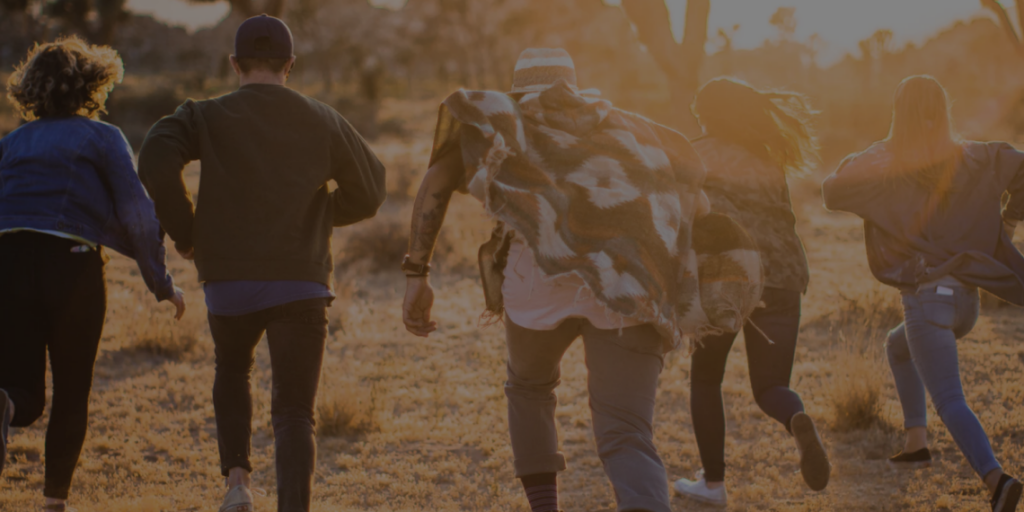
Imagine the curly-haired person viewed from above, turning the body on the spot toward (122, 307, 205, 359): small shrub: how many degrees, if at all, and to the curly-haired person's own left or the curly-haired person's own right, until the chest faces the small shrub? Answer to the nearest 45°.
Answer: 0° — they already face it

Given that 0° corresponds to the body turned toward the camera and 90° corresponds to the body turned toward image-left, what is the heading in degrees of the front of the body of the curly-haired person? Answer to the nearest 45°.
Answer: approximately 180°

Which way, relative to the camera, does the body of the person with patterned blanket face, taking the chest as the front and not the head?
away from the camera

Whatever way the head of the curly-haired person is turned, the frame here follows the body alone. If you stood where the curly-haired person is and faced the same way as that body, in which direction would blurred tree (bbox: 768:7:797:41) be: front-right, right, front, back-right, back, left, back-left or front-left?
front-right

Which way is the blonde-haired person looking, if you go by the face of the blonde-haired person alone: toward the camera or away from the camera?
away from the camera

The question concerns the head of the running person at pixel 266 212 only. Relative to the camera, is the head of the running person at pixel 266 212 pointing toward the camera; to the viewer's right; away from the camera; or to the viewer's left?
away from the camera

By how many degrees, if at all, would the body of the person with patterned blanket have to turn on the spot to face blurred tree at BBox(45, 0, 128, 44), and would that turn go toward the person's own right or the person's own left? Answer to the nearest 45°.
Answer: approximately 45° to the person's own left

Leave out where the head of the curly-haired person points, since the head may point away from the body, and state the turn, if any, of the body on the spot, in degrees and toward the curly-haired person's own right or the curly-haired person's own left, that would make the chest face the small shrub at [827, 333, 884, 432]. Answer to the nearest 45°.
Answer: approximately 90° to the curly-haired person's own right

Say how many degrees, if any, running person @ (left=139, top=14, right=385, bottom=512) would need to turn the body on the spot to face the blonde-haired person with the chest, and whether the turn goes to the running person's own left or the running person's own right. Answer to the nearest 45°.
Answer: approximately 90° to the running person's own right

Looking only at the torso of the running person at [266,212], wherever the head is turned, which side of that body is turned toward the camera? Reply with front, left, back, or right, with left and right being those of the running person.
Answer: back

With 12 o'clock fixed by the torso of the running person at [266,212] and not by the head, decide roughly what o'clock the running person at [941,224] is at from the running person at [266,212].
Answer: the running person at [941,224] is roughly at 3 o'clock from the running person at [266,212].

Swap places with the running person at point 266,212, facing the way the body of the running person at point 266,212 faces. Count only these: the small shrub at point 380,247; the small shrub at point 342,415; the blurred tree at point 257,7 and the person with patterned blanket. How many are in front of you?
3

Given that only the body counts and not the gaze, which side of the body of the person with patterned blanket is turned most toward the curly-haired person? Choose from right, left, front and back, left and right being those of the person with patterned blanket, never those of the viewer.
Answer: left
